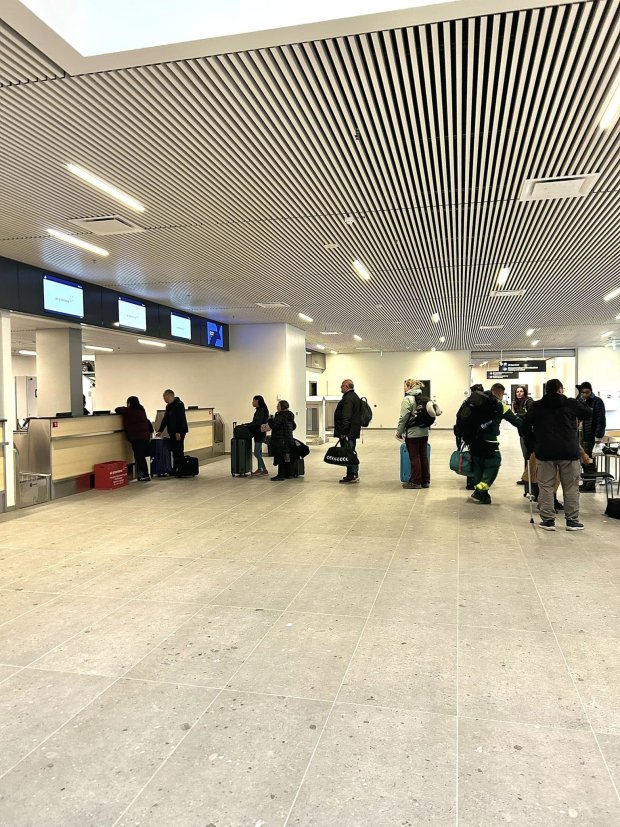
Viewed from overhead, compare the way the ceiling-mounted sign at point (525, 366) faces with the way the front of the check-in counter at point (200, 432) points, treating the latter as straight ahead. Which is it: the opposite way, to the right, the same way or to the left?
to the right

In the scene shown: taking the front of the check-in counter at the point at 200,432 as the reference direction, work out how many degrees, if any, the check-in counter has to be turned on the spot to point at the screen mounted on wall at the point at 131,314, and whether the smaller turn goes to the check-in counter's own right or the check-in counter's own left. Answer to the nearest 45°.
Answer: approximately 90° to the check-in counter's own right

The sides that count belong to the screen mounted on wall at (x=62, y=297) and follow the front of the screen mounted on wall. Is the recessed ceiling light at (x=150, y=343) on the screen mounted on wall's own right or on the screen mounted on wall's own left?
on the screen mounted on wall's own left

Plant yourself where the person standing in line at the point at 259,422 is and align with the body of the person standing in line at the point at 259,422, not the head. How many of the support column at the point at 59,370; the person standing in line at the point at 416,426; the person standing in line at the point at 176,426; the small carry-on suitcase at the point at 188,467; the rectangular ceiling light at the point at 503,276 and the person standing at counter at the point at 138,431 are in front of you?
4

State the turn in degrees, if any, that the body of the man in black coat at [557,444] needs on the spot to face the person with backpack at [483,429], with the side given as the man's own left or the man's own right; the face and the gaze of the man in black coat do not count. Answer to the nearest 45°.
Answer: approximately 45° to the man's own left

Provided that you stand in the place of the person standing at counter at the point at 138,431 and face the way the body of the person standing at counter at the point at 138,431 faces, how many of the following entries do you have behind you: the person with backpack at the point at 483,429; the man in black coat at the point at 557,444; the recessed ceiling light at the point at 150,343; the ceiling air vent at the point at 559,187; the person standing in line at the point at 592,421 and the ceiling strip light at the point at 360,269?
5

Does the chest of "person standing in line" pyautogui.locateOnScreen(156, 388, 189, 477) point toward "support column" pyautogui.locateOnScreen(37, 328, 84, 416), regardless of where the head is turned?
yes

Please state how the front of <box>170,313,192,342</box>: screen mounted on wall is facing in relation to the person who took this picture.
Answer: facing the viewer and to the right of the viewer

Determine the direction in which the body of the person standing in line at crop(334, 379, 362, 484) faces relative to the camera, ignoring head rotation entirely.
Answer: to the viewer's left

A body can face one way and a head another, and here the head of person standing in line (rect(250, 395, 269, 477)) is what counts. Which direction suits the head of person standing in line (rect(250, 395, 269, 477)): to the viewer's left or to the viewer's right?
to the viewer's left

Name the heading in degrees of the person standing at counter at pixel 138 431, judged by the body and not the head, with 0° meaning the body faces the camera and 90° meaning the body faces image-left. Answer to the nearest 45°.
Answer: approximately 135°

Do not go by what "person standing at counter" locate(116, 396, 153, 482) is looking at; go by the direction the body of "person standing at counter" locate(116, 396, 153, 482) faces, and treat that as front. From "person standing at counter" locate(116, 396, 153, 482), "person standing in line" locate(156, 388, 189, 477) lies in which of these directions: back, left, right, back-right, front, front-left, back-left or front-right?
back-right

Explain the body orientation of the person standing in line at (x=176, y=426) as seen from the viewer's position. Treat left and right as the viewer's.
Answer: facing to the left of the viewer

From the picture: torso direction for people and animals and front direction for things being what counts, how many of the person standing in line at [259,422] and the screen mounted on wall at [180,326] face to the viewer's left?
1

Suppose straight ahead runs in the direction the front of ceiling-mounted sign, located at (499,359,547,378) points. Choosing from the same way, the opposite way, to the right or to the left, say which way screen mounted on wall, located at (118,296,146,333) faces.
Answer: to the left

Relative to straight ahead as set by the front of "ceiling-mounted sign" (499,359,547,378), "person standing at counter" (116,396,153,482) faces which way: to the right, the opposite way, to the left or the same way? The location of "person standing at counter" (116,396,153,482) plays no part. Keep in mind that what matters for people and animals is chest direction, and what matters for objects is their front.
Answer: to the right

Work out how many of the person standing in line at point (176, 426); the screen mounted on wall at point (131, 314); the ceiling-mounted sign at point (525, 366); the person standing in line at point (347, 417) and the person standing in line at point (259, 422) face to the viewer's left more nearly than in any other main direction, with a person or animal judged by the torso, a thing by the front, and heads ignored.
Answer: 3

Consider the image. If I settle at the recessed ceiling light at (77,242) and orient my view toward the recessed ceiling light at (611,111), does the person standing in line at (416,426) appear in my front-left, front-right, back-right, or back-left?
front-left
